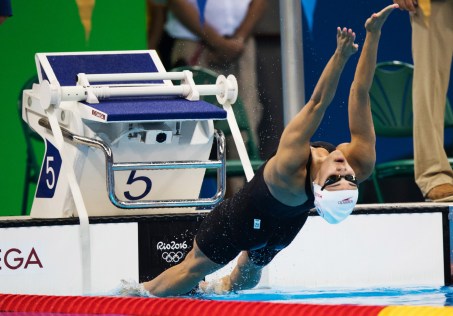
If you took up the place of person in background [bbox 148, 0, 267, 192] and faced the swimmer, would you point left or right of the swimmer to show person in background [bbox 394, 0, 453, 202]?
left

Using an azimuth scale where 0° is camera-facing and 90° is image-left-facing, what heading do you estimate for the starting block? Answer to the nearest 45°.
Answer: approximately 315°
